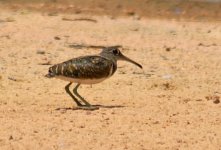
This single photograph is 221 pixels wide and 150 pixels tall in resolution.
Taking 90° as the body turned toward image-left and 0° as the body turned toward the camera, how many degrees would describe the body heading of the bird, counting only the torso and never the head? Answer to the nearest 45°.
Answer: approximately 270°
